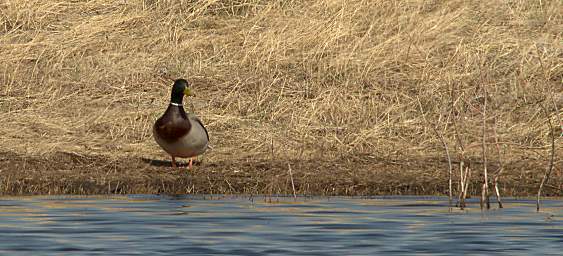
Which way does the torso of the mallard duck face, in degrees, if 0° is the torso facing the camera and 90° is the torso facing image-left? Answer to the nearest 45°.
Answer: approximately 45°
